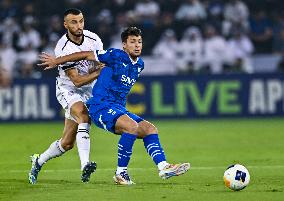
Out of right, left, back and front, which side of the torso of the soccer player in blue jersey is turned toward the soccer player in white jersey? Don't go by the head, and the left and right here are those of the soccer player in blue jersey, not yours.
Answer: back

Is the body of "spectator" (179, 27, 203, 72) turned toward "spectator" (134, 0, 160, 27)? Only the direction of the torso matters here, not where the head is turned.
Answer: no

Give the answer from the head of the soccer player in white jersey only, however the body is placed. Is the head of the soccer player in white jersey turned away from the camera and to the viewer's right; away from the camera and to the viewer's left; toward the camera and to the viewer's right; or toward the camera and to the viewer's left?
toward the camera and to the viewer's right

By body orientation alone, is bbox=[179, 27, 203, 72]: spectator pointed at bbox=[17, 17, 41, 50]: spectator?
no

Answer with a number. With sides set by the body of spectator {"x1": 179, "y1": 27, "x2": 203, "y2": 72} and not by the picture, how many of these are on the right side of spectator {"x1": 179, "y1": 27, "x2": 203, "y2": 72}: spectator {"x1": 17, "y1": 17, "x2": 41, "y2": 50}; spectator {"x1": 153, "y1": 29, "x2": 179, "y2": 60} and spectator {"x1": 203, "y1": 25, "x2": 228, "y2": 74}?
2

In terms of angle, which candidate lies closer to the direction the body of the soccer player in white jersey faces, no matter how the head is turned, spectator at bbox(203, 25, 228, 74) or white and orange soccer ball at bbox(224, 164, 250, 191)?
the white and orange soccer ball

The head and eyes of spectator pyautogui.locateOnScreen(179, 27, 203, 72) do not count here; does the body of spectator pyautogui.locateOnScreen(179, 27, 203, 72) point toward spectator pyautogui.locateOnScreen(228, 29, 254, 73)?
no

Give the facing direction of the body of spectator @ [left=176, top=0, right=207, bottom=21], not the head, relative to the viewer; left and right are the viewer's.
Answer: facing the viewer

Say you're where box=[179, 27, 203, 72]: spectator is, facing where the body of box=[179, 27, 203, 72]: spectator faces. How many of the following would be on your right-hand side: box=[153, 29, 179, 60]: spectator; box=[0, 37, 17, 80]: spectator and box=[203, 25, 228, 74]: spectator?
2

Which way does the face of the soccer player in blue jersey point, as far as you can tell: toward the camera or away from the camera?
toward the camera

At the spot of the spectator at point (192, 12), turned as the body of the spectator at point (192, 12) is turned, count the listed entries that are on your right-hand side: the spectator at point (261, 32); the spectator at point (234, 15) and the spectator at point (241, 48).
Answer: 0

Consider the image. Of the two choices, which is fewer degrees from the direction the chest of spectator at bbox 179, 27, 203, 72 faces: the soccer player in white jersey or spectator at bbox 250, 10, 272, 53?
the soccer player in white jersey

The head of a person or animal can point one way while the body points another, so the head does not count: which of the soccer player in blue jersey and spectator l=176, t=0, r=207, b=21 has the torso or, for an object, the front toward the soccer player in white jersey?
the spectator

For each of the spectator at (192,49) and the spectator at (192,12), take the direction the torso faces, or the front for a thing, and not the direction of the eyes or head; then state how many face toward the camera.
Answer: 2

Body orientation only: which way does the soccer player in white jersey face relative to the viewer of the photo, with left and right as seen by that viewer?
facing the viewer and to the right of the viewer

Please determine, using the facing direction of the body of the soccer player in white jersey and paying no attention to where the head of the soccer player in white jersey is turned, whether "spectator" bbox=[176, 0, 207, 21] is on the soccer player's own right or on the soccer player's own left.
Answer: on the soccer player's own left

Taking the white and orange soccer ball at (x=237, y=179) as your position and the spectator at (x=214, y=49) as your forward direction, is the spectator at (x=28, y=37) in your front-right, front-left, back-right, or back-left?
front-left

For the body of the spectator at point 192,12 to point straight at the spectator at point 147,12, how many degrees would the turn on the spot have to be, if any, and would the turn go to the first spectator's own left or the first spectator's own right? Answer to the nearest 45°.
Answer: approximately 90° to the first spectator's own right
